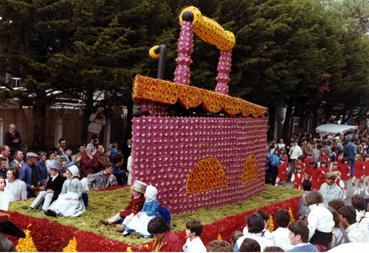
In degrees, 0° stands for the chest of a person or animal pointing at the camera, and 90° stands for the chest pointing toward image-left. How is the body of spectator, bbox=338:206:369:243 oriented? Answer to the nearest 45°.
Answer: approximately 135°

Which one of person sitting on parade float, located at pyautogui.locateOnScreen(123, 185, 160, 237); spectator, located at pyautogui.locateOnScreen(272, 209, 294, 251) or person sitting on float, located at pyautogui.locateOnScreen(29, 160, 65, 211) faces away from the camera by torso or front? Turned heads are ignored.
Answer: the spectator

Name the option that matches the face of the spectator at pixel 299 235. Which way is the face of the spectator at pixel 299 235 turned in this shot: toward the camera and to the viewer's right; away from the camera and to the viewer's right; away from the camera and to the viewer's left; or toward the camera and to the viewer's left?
away from the camera and to the viewer's left

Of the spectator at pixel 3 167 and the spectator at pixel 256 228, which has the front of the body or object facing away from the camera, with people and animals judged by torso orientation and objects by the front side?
the spectator at pixel 256 228

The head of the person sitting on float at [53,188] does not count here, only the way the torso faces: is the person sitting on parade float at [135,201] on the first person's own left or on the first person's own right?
on the first person's own left

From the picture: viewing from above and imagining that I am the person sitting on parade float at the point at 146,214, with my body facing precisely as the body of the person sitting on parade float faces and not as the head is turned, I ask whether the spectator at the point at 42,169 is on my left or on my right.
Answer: on my right

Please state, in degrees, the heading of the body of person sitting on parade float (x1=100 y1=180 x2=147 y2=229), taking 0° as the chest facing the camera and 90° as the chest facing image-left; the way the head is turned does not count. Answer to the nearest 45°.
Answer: approximately 45°

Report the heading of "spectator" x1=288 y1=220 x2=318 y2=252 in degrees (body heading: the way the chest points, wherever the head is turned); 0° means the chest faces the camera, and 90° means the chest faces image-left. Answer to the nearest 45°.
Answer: approximately 135°

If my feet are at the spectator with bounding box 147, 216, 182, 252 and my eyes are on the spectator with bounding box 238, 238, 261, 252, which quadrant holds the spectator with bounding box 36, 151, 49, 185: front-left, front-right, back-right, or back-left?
back-left

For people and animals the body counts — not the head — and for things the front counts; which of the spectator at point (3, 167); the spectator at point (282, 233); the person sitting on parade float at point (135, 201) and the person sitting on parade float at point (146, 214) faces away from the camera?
the spectator at point (282, 233)

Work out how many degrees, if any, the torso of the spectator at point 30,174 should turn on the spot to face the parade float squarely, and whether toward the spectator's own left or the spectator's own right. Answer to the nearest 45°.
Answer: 0° — they already face it

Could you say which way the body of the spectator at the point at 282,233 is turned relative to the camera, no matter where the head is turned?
away from the camera

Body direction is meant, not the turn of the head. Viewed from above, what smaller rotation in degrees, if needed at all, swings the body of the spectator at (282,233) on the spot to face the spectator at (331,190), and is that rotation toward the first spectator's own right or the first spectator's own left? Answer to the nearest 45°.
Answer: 0° — they already face them

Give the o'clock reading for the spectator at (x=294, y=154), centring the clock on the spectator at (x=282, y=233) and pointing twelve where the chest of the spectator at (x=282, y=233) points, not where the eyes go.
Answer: the spectator at (x=294, y=154) is roughly at 12 o'clock from the spectator at (x=282, y=233).
